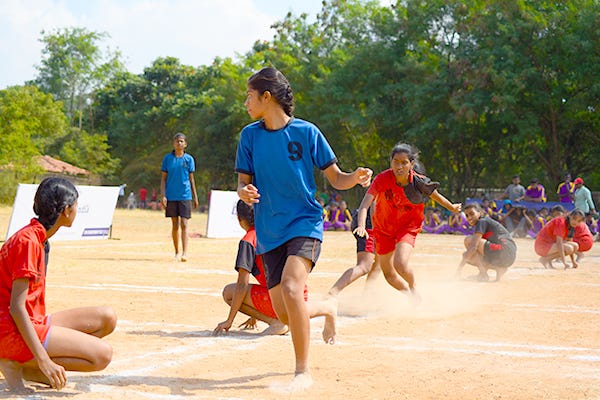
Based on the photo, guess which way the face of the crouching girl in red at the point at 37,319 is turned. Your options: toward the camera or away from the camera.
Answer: away from the camera

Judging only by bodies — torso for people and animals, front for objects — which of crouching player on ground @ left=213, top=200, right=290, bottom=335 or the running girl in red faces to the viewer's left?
the crouching player on ground

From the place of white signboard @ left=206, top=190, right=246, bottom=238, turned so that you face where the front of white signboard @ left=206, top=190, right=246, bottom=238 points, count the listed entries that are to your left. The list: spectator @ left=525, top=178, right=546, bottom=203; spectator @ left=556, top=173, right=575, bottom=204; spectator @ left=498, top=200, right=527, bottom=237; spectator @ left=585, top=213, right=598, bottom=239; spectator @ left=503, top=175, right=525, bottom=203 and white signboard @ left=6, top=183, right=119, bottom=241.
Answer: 5

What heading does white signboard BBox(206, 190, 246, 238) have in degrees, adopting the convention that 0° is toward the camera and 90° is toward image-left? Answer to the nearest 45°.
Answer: approximately 0°

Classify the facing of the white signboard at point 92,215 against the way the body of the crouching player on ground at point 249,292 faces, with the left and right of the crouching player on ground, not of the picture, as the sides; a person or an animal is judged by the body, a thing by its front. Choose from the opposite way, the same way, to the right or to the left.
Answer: to the left

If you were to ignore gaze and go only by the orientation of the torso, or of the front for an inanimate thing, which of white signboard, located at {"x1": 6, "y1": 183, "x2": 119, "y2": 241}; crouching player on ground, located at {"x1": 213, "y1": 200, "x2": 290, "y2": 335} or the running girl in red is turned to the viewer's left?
the crouching player on ground

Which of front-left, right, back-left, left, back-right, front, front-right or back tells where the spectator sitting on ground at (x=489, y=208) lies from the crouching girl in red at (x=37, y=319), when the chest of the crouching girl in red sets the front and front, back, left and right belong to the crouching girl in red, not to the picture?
front-left

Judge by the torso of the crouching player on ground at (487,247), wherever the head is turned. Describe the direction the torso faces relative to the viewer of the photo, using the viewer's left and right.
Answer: facing to the left of the viewer

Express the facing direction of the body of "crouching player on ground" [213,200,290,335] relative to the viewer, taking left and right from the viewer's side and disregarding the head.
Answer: facing to the left of the viewer

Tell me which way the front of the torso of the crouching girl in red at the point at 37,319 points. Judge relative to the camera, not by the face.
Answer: to the viewer's right

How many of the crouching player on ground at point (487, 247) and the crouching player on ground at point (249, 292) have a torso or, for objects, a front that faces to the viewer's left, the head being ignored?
2

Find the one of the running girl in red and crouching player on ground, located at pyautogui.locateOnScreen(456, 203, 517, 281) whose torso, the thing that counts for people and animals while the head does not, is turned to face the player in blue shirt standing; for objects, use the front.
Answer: the crouching player on ground

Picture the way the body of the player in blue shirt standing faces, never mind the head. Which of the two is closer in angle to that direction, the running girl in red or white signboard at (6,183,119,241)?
the running girl in red

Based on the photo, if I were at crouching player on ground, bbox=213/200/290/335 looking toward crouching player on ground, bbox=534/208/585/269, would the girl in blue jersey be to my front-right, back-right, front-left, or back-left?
back-right

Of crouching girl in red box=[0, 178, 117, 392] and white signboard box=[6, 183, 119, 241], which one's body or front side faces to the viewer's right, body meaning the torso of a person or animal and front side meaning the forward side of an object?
the crouching girl in red
